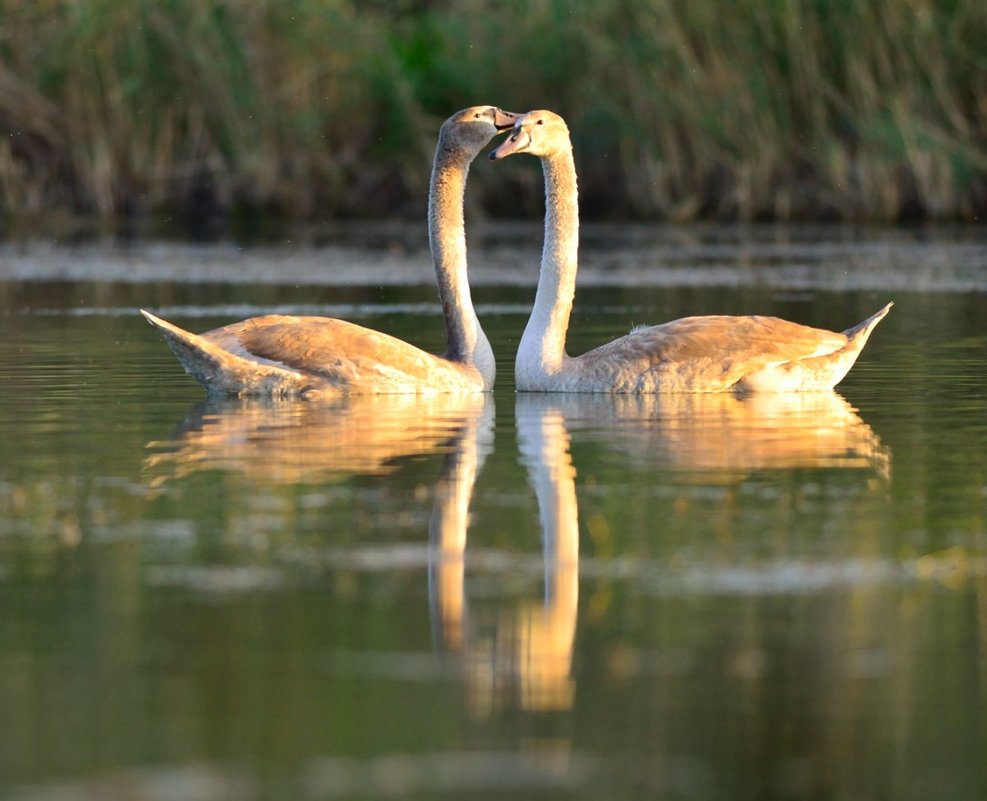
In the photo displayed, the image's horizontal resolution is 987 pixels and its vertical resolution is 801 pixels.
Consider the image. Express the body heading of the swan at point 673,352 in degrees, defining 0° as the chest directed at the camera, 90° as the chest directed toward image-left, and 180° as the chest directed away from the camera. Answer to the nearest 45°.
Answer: approximately 90°

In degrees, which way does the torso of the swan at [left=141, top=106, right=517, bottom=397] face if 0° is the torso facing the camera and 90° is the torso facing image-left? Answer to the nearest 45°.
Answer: approximately 270°

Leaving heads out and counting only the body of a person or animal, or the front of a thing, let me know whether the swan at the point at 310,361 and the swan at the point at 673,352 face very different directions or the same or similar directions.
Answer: very different directions

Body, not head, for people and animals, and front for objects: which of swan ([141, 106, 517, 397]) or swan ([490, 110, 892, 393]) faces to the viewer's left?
swan ([490, 110, 892, 393])

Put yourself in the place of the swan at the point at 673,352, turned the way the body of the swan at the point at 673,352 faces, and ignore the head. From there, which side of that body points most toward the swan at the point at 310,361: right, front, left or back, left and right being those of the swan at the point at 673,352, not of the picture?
front

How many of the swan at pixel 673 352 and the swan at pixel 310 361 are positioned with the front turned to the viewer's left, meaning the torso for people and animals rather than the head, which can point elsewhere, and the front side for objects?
1

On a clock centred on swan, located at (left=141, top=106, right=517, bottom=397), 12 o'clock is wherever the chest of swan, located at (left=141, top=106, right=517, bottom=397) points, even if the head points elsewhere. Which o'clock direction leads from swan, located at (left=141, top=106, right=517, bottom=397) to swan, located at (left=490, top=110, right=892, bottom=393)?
swan, located at (left=490, top=110, right=892, bottom=393) is roughly at 12 o'clock from swan, located at (left=141, top=106, right=517, bottom=397).
